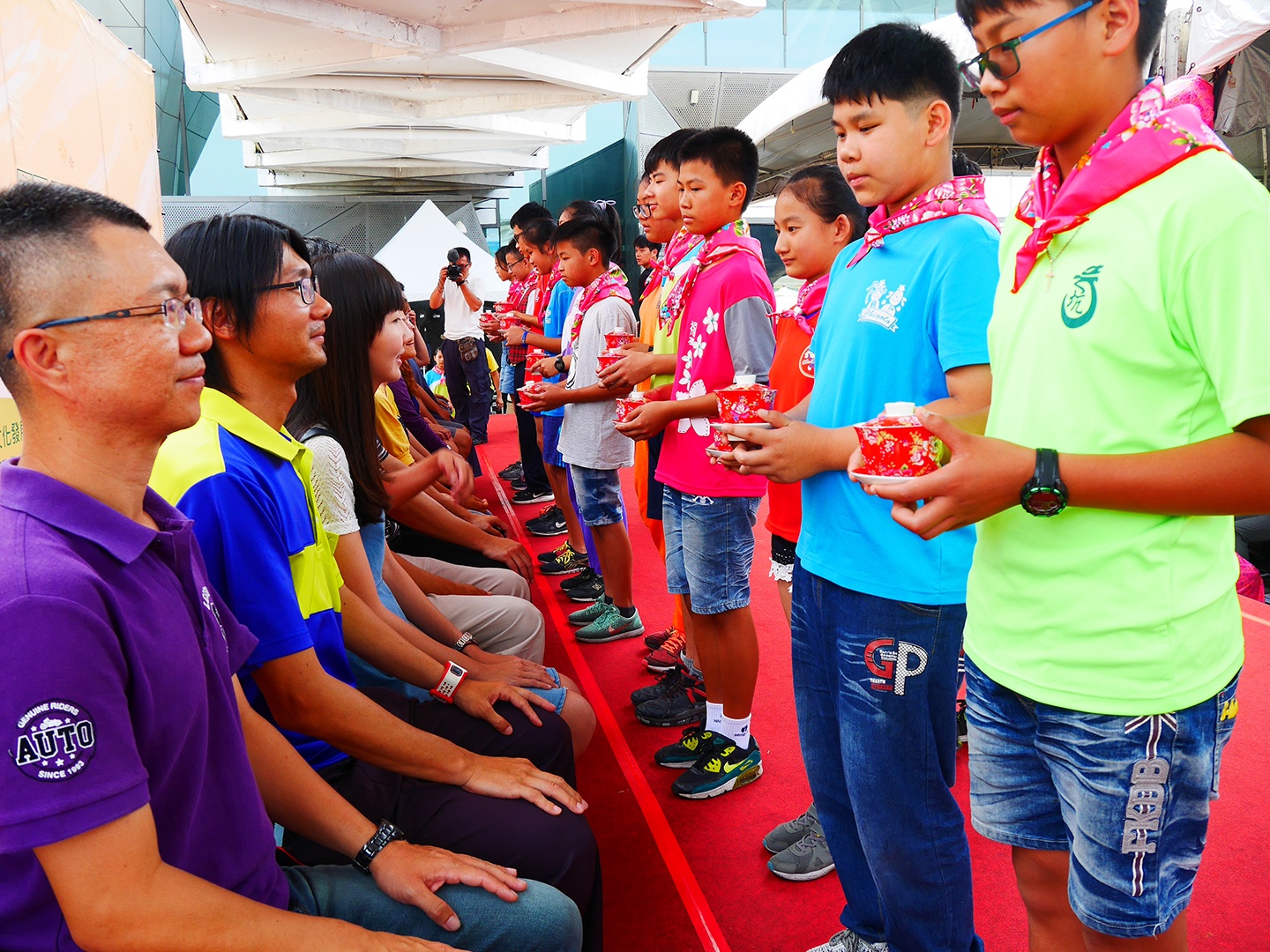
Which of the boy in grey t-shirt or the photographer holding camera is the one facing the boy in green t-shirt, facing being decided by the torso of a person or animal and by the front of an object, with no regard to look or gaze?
the photographer holding camera

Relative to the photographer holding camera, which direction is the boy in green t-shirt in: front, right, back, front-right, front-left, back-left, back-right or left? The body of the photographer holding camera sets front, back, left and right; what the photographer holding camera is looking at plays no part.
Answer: front

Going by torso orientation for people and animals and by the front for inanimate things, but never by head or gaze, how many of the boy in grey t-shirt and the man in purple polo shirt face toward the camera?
0

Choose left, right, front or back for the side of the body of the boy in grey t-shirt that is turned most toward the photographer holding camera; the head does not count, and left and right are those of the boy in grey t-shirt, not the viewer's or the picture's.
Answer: right

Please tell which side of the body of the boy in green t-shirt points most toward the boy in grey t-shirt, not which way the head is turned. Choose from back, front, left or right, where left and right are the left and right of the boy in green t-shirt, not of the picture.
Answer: right

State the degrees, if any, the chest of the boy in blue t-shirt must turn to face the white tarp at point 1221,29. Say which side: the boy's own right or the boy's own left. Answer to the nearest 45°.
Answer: approximately 180°

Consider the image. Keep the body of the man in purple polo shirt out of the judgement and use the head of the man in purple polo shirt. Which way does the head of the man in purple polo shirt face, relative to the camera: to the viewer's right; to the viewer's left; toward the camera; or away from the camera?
to the viewer's right

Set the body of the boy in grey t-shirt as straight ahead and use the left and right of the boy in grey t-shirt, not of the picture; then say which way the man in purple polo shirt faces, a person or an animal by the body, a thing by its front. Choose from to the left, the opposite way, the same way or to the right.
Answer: the opposite way

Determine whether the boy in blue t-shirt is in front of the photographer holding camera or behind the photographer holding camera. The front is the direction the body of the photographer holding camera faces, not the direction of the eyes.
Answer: in front

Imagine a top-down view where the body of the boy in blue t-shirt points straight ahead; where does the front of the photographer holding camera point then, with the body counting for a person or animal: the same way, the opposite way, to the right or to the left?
to the left

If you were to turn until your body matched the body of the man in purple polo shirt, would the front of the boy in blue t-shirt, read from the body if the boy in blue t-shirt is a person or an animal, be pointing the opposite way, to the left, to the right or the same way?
the opposite way

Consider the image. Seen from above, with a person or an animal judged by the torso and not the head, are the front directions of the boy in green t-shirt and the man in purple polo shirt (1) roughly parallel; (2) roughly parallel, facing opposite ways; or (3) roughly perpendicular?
roughly parallel, facing opposite ways

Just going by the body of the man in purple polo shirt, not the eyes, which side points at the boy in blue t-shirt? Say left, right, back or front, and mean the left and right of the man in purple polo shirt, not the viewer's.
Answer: front

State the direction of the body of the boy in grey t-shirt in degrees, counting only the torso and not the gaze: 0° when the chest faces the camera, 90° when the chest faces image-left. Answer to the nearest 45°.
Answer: approximately 90°

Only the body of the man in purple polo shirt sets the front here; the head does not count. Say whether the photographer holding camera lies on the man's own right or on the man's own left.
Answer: on the man's own left

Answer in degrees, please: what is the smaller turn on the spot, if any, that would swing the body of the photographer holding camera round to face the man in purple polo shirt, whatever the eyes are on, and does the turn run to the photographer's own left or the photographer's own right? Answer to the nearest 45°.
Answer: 0° — they already face them

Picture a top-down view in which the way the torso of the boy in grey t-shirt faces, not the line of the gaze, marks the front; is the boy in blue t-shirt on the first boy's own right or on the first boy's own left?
on the first boy's own left
